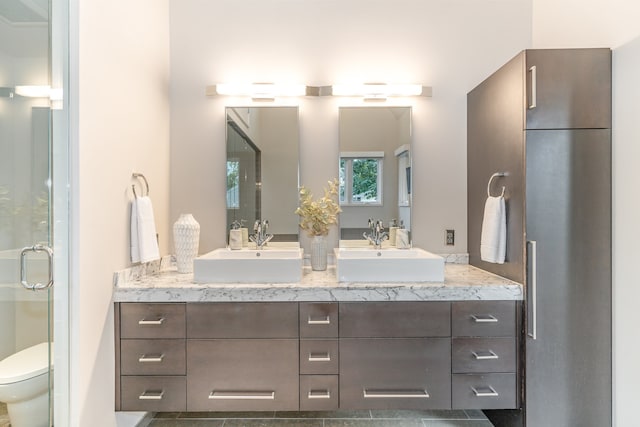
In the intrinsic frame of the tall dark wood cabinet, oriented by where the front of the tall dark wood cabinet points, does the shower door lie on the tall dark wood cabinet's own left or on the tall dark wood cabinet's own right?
on the tall dark wood cabinet's own right

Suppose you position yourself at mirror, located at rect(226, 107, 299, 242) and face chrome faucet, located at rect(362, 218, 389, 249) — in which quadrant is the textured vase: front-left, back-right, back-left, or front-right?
back-right

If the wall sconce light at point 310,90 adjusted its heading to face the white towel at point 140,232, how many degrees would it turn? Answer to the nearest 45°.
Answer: approximately 45° to its right

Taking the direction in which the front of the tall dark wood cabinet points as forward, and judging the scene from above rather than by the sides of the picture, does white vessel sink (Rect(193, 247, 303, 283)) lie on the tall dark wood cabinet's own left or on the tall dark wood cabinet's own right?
on the tall dark wood cabinet's own right

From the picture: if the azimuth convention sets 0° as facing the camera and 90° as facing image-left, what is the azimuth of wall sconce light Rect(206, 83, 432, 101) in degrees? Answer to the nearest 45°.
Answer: approximately 0°

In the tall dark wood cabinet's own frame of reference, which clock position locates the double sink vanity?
The double sink vanity is roughly at 2 o'clock from the tall dark wood cabinet.

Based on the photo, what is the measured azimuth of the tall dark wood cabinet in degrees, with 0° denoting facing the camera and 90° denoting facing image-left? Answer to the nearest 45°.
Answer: approximately 0°
